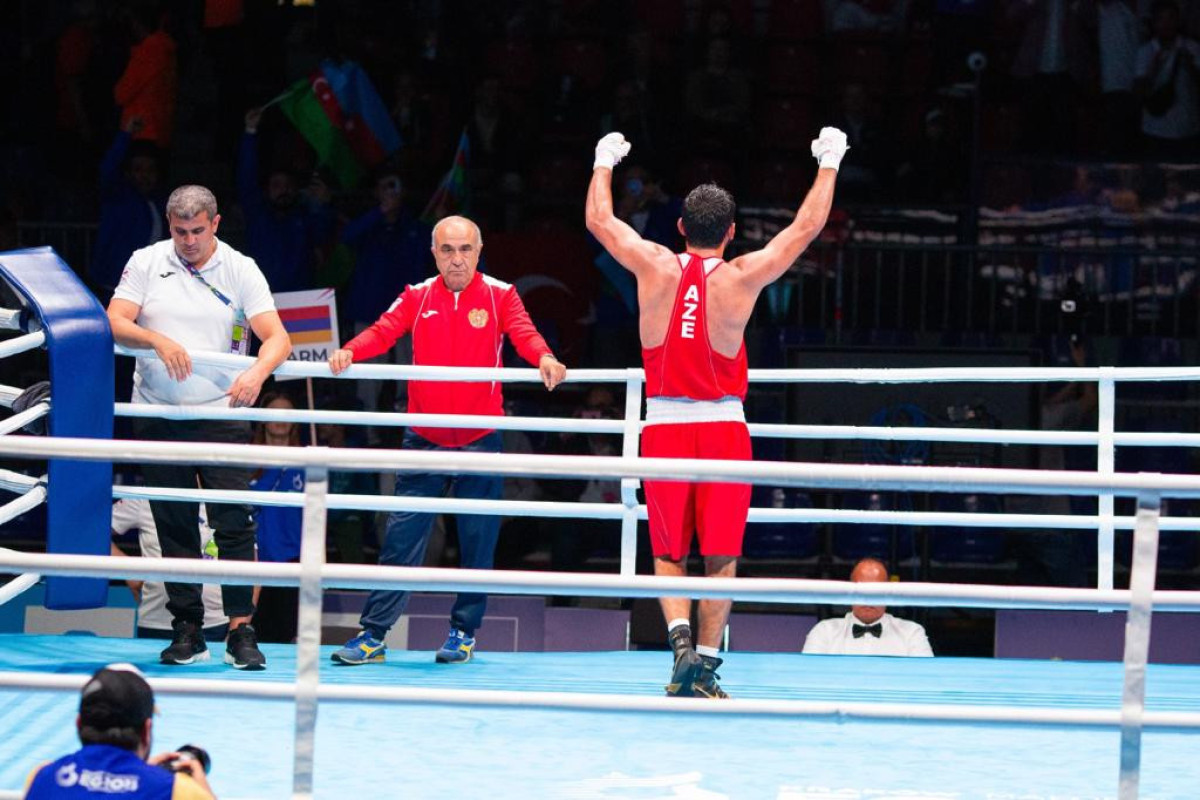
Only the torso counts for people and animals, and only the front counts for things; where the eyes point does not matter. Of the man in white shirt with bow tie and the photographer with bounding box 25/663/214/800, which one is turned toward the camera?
the man in white shirt with bow tie

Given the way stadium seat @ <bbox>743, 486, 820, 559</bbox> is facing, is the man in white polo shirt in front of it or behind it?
in front

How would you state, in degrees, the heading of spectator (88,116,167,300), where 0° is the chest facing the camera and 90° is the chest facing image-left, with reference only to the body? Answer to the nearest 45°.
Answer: approximately 315°

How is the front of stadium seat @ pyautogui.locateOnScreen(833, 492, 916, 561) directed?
toward the camera

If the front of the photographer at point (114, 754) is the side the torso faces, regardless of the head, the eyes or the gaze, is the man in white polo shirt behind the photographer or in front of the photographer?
in front

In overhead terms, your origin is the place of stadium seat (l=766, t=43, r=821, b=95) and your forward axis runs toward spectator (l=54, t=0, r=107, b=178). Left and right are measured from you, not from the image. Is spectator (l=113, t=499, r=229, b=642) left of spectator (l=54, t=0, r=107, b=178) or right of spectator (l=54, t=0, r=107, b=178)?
left

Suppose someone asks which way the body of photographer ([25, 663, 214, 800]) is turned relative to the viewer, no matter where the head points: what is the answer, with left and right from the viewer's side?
facing away from the viewer and to the right of the viewer

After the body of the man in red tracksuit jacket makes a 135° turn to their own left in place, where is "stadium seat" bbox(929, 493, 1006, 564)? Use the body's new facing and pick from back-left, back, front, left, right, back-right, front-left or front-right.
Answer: front

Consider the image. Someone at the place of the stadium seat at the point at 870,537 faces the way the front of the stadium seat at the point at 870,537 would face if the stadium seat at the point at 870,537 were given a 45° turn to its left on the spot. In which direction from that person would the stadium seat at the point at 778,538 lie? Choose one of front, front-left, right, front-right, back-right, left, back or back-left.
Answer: back-right

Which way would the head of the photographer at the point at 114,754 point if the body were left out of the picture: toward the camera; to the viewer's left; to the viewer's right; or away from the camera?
away from the camera

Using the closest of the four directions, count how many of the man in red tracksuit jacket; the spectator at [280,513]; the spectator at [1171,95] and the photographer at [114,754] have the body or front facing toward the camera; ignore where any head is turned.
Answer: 3

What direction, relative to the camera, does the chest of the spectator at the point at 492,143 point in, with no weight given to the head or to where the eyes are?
toward the camera

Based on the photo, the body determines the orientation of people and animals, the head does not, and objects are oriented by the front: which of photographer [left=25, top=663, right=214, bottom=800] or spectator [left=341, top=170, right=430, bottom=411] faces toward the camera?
spectator [left=341, top=170, right=430, bottom=411]

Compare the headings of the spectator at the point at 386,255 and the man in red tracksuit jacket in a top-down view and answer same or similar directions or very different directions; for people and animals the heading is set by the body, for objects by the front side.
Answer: same or similar directions

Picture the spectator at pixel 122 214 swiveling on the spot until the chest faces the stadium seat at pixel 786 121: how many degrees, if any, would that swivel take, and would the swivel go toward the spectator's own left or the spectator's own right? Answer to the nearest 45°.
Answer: approximately 45° to the spectator's own left

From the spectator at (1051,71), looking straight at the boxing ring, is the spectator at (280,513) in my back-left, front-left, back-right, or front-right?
front-right

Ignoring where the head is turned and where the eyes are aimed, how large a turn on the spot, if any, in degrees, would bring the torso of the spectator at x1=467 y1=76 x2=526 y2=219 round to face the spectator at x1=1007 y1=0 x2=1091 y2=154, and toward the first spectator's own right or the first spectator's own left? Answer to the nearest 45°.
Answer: approximately 90° to the first spectator's own left

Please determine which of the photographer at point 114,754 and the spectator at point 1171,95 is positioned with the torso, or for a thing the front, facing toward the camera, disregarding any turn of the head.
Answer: the spectator at point 1171,95

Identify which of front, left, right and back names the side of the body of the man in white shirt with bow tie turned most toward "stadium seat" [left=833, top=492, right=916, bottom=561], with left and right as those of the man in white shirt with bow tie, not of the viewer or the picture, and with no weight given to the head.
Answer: back

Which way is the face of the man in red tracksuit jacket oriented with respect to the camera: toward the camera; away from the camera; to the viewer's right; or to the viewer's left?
toward the camera
